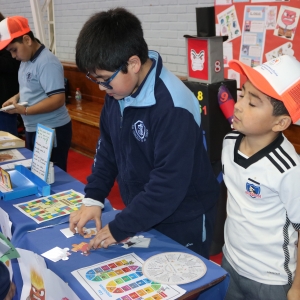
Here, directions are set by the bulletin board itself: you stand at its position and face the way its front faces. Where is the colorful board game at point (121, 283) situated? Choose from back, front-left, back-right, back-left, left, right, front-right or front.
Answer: front

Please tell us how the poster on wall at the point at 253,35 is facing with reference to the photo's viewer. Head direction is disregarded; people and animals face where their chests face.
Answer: facing the viewer

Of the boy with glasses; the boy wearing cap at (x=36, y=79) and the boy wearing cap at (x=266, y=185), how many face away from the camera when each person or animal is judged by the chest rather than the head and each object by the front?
0

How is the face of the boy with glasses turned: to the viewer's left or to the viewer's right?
to the viewer's left

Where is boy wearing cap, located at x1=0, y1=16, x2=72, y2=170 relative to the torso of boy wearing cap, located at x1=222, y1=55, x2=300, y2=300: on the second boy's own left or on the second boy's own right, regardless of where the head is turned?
on the second boy's own right

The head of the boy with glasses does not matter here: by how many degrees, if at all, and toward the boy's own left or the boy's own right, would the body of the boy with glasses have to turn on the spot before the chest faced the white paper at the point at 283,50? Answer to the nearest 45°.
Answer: approximately 180°

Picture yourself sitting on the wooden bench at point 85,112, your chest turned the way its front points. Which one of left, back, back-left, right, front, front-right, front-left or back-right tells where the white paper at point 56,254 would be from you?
front-left

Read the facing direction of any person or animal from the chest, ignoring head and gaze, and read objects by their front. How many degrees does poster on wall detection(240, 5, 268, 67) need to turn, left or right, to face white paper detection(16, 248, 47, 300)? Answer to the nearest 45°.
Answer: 0° — it already faces it

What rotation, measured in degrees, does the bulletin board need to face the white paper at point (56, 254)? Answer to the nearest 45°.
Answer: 0° — it already faces it

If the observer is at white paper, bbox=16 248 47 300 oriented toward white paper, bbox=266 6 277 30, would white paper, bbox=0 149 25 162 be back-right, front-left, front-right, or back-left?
front-left

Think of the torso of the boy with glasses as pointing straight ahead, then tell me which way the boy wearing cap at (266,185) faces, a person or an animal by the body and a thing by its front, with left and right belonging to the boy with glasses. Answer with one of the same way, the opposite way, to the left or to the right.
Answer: the same way

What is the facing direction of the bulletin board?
toward the camera
